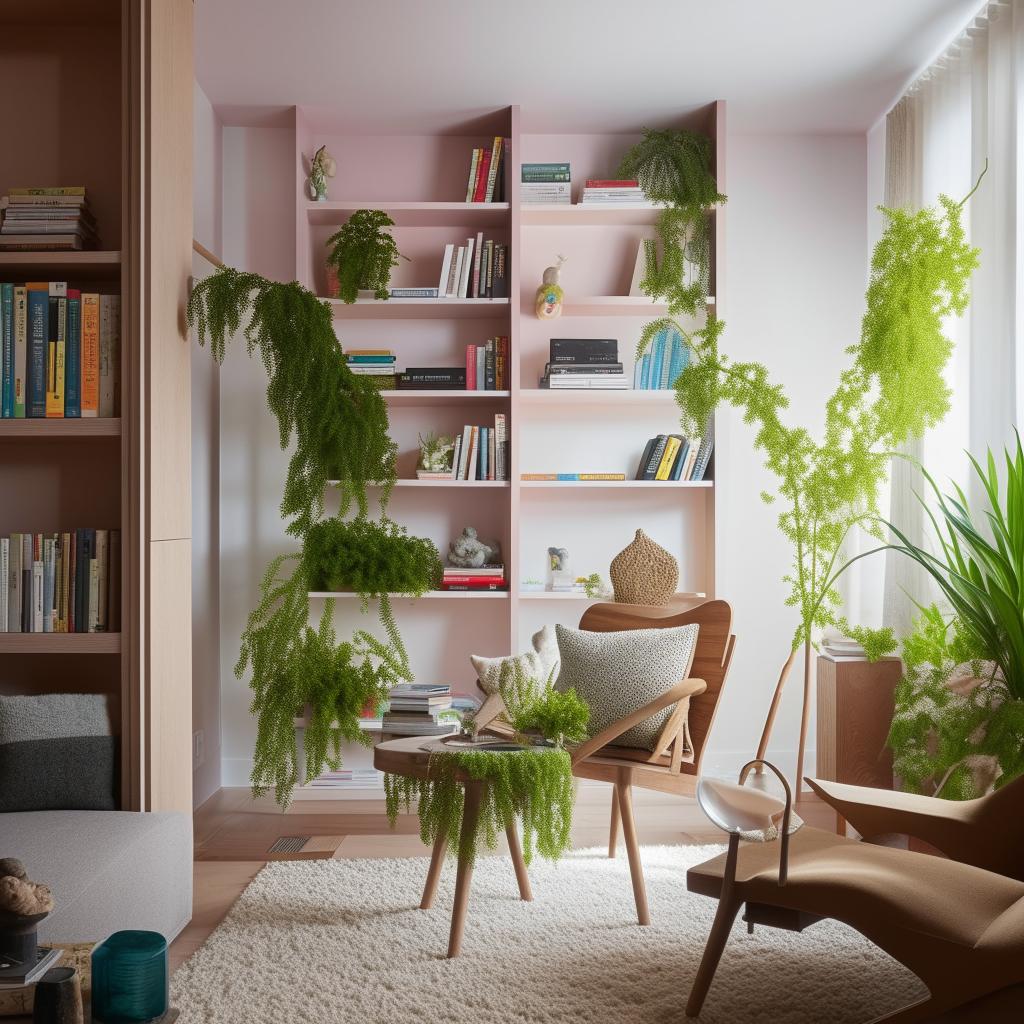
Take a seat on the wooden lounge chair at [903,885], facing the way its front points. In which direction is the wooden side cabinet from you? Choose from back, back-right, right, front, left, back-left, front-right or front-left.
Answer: right

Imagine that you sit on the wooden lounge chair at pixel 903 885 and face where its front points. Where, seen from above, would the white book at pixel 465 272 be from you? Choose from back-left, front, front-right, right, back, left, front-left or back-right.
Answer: front-right

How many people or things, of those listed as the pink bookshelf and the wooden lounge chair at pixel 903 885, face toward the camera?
1

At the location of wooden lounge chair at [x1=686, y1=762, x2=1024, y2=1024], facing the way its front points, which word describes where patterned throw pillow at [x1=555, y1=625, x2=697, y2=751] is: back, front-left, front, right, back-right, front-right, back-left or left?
front-right

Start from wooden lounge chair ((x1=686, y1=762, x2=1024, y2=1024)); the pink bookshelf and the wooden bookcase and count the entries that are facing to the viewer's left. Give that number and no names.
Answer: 1

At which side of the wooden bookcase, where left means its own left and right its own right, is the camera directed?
front

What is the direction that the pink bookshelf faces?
toward the camera

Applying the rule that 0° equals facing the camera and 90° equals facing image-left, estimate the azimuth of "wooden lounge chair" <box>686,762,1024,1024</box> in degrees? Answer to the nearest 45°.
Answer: approximately 90°

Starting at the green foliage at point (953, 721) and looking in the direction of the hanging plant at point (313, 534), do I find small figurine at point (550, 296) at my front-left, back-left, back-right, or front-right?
front-right

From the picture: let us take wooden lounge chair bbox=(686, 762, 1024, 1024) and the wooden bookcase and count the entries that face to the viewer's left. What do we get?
1

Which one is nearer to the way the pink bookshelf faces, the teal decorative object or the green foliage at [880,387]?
the teal decorative object
